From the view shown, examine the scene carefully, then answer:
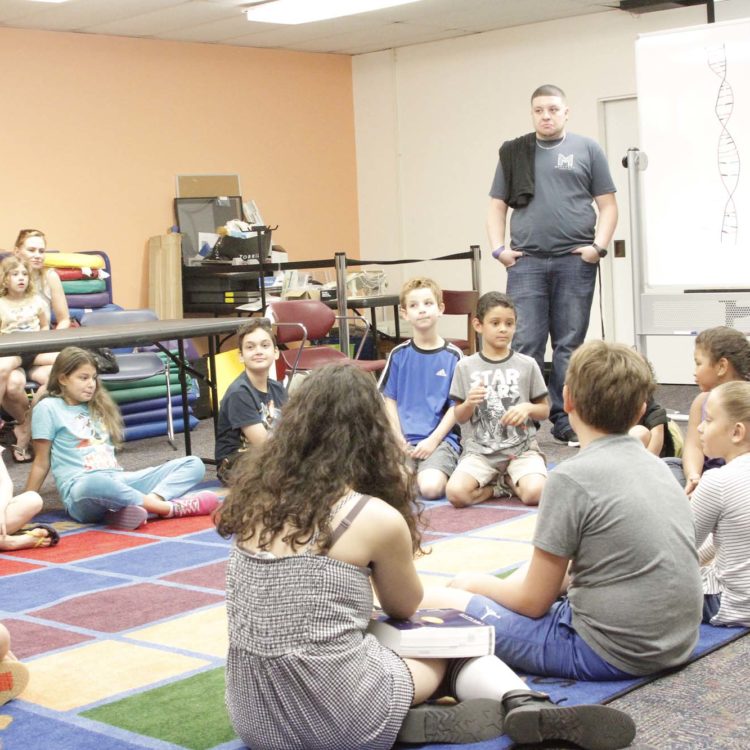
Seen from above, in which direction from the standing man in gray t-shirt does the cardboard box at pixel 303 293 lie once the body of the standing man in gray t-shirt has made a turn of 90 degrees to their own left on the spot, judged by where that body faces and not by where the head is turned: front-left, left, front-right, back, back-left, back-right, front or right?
back-left

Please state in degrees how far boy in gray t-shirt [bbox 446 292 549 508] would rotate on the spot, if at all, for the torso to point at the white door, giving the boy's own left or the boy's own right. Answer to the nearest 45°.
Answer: approximately 180°

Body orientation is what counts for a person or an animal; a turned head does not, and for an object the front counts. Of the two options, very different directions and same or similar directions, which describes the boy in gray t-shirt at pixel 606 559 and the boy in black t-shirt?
very different directions

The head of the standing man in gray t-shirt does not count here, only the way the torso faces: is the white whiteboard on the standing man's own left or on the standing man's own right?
on the standing man's own left

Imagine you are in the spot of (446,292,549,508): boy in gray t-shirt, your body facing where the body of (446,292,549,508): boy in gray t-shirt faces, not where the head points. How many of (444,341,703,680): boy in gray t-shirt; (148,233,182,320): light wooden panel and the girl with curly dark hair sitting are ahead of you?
2

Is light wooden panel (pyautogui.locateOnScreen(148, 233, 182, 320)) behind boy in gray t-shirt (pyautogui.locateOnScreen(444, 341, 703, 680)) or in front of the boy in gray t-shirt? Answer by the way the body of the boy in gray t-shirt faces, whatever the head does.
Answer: in front

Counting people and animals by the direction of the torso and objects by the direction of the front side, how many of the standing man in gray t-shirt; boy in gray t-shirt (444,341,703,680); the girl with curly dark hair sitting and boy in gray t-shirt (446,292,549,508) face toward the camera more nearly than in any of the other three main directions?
2

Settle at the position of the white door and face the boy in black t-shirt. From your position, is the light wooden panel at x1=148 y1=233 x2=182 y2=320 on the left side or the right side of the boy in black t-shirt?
right

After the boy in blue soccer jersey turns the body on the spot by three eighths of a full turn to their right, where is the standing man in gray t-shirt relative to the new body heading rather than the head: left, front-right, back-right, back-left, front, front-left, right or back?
right

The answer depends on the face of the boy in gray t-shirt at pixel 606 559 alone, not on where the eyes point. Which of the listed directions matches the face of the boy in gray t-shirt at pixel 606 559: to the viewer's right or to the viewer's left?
to the viewer's left

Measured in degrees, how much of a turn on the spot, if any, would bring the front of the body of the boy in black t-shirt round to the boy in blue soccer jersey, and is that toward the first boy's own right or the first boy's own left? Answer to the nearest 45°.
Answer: approximately 45° to the first boy's own left

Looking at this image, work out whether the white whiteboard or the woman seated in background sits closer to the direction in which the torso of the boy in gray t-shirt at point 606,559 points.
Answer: the woman seated in background

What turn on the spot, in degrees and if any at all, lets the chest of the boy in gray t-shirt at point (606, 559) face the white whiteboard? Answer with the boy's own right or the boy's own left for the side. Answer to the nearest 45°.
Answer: approximately 45° to the boy's own right

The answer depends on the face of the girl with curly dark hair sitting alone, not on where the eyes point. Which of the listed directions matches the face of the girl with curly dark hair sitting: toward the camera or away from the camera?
away from the camera

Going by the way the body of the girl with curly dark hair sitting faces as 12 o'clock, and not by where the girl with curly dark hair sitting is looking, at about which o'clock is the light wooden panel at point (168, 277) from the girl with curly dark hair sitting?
The light wooden panel is roughly at 10 o'clock from the girl with curly dark hair sitting.

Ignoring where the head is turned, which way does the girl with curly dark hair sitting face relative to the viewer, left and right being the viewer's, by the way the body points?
facing away from the viewer and to the right of the viewer
